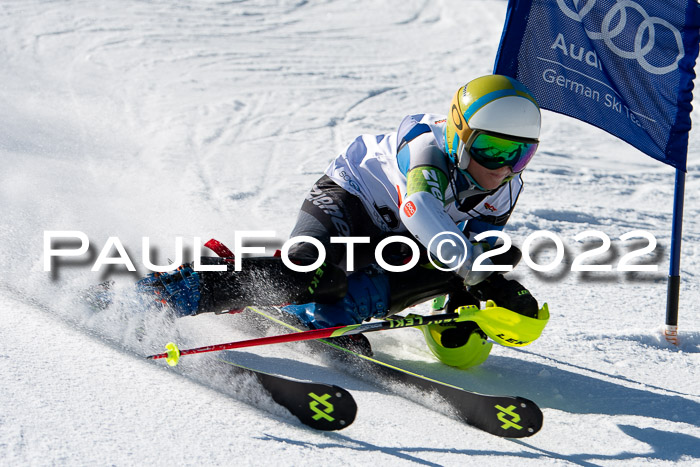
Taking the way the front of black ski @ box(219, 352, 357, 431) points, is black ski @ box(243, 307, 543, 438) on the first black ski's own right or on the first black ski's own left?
on the first black ski's own left

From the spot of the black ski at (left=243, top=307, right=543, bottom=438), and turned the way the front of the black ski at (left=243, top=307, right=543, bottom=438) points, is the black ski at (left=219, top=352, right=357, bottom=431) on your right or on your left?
on your right

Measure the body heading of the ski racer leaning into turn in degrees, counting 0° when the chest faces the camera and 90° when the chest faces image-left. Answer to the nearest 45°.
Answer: approximately 315°

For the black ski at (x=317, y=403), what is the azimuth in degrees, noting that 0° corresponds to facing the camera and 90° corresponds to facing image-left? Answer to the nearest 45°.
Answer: approximately 315°
